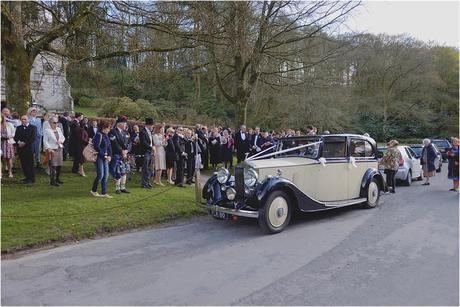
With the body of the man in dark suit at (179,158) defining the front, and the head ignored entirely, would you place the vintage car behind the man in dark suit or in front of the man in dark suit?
in front

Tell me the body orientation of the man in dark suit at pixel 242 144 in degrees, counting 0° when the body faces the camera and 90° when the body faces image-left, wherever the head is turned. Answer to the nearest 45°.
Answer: approximately 0°

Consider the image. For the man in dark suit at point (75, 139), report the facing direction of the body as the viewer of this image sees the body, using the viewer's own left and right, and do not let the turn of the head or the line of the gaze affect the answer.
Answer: facing to the right of the viewer

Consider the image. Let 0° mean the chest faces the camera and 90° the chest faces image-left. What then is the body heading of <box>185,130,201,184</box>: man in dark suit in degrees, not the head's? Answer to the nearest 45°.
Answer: approximately 315°

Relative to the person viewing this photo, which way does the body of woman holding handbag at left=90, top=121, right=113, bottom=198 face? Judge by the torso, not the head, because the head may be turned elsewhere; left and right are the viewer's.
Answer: facing to the right of the viewer

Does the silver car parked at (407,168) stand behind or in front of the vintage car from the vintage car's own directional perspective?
behind

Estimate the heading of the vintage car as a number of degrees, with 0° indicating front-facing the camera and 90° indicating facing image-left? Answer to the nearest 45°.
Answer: approximately 45°
